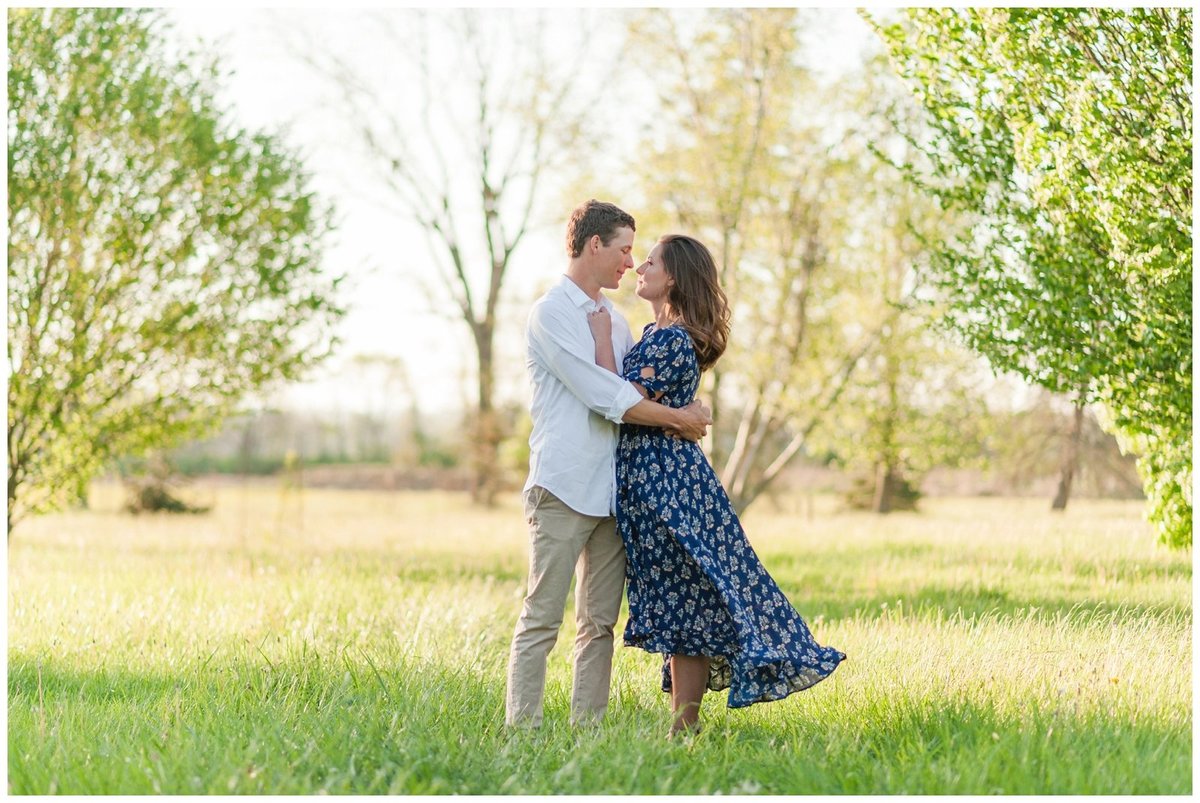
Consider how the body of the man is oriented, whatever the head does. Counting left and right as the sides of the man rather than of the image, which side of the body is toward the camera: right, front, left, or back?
right

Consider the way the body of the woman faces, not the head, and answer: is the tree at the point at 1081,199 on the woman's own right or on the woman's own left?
on the woman's own right

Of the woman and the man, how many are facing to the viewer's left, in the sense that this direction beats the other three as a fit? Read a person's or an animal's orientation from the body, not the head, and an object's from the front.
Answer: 1

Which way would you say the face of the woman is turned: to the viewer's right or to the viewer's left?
to the viewer's left

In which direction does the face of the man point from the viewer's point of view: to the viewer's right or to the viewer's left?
to the viewer's right

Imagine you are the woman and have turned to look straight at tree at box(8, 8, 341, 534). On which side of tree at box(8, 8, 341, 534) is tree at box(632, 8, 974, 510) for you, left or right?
right

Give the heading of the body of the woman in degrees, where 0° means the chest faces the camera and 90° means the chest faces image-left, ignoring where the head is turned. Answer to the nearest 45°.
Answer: approximately 90°

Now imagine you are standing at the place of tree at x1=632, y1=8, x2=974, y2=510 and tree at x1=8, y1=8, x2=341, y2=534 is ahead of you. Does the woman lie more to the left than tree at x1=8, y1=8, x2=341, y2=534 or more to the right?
left
